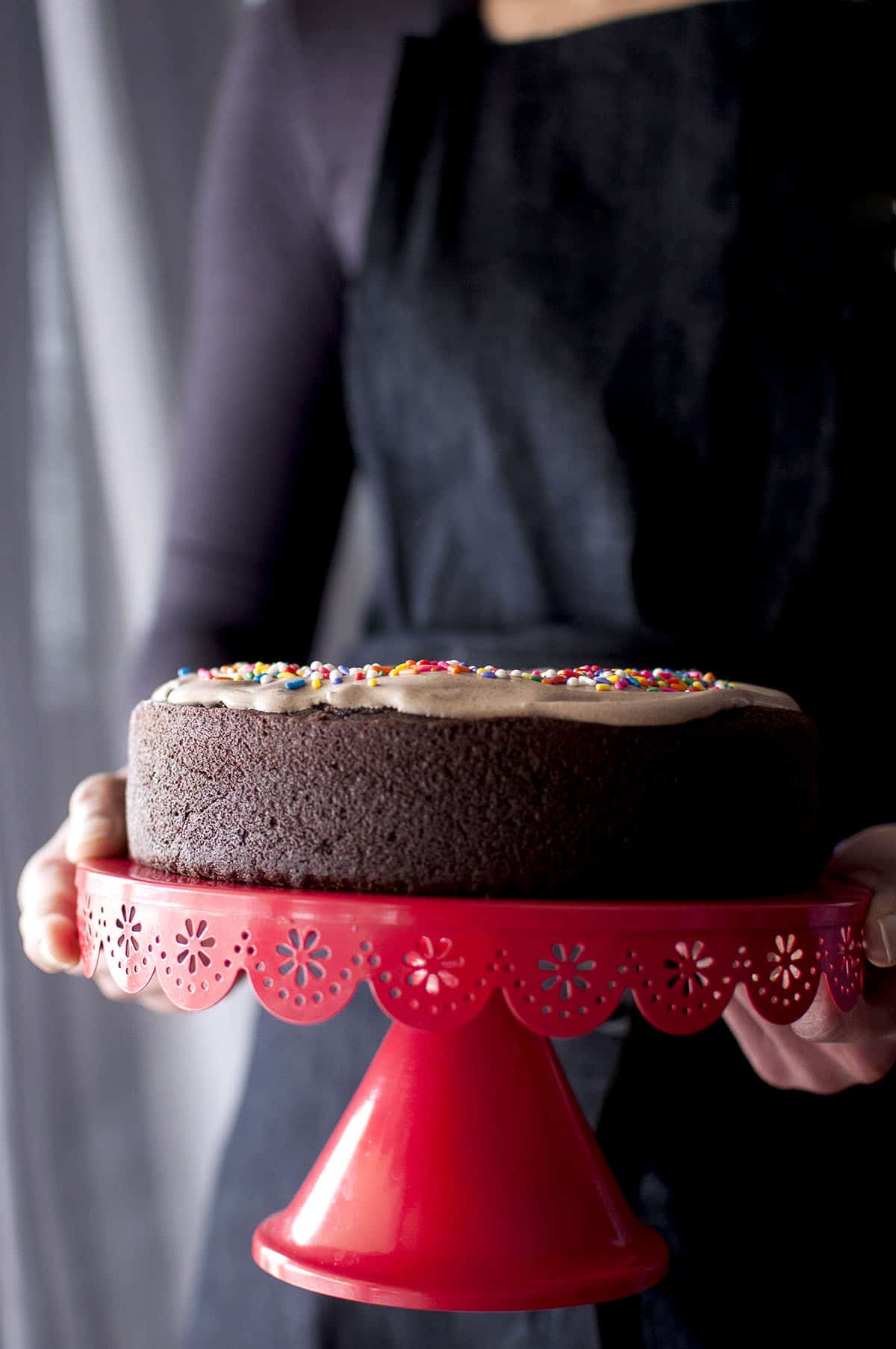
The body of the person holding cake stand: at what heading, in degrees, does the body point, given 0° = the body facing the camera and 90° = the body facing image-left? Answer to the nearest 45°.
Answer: approximately 0°
